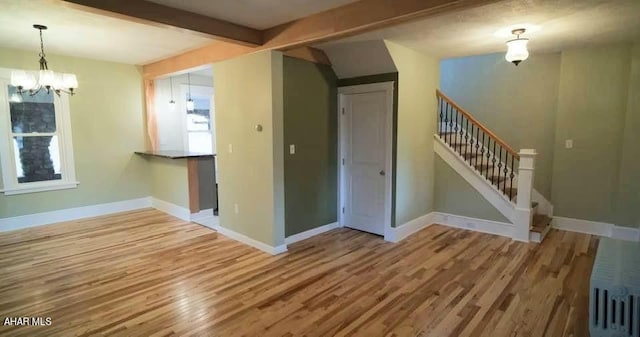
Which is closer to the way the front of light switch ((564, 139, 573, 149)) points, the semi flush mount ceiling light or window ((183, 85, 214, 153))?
the semi flush mount ceiling light

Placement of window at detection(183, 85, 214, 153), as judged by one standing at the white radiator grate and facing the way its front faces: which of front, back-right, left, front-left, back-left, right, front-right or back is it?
right

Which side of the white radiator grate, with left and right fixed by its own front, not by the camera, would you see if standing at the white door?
right

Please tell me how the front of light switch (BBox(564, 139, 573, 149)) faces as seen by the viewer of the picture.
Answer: facing the viewer

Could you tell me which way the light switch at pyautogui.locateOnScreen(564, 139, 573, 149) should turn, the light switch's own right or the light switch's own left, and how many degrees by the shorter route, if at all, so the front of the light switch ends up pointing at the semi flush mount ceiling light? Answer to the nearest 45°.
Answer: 0° — it already faces it

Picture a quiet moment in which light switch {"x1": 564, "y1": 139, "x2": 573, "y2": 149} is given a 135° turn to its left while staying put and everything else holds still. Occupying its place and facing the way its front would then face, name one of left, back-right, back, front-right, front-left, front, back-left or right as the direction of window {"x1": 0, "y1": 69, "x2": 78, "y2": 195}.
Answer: back
